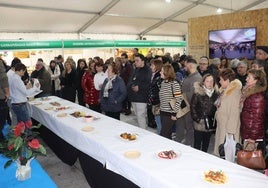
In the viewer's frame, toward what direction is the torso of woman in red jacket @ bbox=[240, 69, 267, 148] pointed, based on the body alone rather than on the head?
to the viewer's left

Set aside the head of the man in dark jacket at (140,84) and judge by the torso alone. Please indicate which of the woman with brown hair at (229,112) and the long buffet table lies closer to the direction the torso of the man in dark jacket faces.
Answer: the long buffet table

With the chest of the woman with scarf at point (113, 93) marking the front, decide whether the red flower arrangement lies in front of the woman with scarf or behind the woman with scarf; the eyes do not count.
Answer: in front

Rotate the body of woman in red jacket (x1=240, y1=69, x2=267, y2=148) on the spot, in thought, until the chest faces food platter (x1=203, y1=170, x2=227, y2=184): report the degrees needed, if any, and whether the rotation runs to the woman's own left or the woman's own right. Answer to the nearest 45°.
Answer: approximately 90° to the woman's own left

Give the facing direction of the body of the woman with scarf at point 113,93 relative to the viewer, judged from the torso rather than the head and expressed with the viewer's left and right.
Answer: facing the viewer and to the left of the viewer

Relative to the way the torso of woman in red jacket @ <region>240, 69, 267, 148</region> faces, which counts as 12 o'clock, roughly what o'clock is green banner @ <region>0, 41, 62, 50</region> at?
The green banner is roughly at 1 o'clock from the woman in red jacket.

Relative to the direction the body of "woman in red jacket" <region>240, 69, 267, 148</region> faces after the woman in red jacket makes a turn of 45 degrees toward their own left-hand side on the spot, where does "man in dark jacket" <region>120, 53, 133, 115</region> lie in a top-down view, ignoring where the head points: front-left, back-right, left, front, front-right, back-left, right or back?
right

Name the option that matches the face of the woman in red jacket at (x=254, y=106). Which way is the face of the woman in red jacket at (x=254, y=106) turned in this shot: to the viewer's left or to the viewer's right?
to the viewer's left

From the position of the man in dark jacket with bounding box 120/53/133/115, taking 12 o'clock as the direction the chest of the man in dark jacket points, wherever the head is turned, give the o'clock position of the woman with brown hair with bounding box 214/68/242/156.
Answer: The woman with brown hair is roughly at 10 o'clock from the man in dark jacket.

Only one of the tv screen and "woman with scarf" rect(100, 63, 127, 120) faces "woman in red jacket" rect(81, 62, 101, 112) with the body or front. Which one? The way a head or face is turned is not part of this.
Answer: the tv screen

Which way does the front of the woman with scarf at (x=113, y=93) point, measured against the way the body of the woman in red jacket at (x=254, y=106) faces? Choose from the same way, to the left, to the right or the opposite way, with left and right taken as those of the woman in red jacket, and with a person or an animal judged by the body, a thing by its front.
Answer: to the left

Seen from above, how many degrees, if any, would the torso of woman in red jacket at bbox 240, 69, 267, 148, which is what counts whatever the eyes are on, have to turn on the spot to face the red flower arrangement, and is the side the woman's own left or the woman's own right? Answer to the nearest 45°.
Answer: approximately 45° to the woman's own left
